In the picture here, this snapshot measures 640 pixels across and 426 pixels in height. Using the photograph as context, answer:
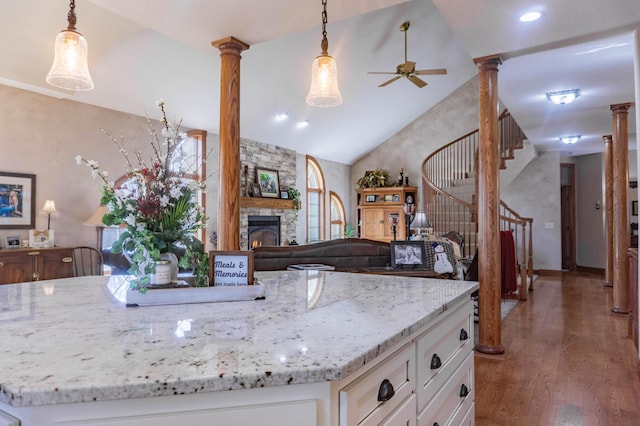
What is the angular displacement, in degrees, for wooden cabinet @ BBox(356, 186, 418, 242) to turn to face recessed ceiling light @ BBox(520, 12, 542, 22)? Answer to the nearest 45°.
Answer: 0° — it already faces it

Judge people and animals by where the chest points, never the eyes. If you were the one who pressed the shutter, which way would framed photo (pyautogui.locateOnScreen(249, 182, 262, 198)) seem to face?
facing the viewer and to the right of the viewer

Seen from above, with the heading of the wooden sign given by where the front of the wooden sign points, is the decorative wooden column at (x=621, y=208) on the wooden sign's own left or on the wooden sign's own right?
on the wooden sign's own left

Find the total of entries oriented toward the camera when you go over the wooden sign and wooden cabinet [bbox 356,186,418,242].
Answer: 2

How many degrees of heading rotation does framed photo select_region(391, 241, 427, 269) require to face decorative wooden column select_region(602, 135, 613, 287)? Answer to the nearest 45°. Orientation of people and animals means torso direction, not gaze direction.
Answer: approximately 135° to its left

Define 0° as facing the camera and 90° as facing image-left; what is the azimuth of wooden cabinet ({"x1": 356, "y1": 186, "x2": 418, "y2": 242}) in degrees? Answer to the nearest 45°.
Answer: approximately 0°

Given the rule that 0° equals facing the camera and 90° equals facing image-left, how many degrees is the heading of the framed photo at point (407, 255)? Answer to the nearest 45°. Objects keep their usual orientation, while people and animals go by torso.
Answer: approximately 0°

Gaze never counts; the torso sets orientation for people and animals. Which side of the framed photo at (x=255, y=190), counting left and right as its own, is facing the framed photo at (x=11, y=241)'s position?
right
